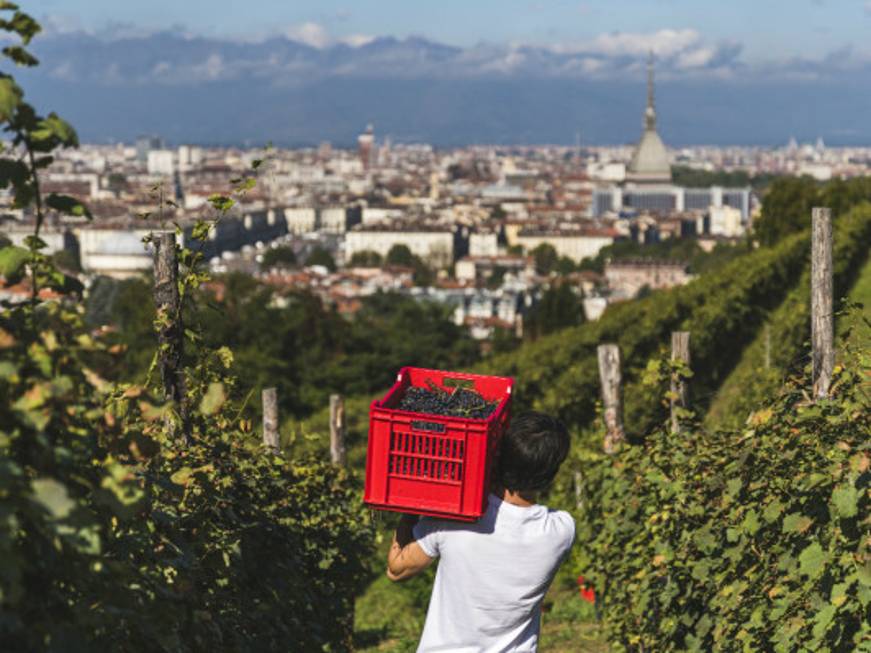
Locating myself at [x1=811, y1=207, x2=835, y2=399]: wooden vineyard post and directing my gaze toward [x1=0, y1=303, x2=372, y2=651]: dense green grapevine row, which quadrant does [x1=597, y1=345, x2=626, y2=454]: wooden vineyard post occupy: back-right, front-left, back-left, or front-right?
back-right

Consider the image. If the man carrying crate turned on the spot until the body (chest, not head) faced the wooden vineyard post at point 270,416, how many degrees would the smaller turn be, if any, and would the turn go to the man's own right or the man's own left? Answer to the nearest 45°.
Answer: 0° — they already face it

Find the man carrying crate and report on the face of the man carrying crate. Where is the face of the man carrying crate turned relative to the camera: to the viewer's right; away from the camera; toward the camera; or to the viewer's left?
away from the camera

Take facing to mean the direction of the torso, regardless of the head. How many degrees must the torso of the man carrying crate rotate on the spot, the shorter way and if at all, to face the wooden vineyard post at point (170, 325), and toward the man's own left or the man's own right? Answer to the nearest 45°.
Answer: approximately 45° to the man's own left

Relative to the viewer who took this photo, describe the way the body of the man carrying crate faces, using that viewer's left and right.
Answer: facing away from the viewer

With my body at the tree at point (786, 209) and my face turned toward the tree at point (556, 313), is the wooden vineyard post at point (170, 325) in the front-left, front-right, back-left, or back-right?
back-left

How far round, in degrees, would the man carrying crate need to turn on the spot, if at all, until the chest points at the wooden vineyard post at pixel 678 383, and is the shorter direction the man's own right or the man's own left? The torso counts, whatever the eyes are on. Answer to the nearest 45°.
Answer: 0° — they already face it

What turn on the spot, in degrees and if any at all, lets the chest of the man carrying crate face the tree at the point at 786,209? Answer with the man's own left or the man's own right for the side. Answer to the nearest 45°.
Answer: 0° — they already face it
